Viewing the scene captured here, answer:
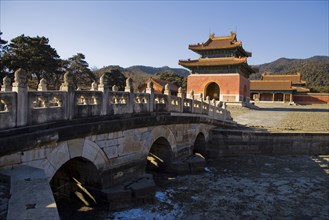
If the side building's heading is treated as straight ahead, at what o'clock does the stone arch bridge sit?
The stone arch bridge is roughly at 12 o'clock from the side building.

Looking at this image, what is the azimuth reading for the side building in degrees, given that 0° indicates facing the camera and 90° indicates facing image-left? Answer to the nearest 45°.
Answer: approximately 0°

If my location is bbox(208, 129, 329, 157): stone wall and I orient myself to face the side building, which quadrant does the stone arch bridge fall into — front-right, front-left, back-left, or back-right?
back-left

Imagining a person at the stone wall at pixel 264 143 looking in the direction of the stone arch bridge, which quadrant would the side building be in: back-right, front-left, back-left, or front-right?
back-right

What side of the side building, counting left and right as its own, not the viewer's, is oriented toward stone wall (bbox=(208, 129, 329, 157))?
front
